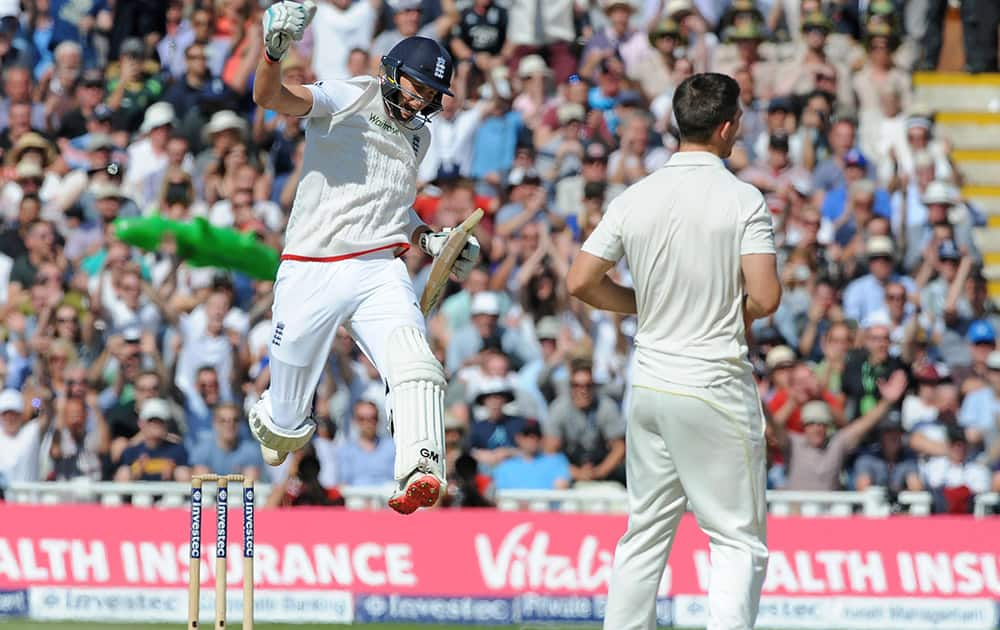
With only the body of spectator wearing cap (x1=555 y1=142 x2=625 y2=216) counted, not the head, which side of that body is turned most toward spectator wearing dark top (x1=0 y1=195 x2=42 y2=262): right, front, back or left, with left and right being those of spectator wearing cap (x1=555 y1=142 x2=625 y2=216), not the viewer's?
right

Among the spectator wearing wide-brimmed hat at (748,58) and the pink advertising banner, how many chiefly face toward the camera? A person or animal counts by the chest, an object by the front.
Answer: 2

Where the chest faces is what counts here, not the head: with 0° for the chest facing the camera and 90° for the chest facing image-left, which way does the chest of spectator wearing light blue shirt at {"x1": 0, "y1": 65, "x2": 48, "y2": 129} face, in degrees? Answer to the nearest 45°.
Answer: approximately 0°

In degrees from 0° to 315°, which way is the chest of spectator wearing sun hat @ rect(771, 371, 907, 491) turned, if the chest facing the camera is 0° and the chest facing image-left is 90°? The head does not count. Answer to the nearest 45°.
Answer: approximately 0°

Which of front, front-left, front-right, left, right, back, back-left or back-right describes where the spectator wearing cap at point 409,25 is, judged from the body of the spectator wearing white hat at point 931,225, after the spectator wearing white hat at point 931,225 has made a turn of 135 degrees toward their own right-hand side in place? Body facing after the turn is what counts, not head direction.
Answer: front-left

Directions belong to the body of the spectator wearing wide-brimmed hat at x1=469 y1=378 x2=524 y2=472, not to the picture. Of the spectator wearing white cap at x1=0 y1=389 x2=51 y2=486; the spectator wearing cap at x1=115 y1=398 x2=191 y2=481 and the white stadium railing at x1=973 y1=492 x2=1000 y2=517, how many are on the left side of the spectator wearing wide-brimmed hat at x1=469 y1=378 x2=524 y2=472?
1
